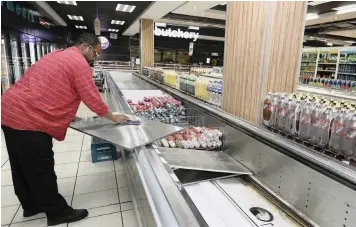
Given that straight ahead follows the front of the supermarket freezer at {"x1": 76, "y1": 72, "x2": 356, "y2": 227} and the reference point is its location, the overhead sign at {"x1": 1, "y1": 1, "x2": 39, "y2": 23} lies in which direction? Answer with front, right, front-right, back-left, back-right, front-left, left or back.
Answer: right

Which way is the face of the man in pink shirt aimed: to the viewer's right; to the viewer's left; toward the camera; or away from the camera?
to the viewer's right

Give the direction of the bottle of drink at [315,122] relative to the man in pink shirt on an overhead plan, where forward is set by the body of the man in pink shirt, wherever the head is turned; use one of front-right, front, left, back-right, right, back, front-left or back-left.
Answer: front-right

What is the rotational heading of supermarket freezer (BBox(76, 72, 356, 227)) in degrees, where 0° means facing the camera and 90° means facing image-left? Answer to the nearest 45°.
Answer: approximately 45°

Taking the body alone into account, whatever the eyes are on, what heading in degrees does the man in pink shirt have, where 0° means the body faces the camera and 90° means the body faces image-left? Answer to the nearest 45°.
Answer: approximately 270°

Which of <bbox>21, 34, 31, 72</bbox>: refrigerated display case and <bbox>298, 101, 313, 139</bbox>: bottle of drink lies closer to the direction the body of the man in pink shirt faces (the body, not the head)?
the bottle of drink

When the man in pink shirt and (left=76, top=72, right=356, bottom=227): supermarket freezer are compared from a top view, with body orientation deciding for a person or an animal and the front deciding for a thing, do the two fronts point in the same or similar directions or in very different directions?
very different directions

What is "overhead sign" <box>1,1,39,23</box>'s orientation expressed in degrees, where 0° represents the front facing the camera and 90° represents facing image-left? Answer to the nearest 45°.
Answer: approximately 315°

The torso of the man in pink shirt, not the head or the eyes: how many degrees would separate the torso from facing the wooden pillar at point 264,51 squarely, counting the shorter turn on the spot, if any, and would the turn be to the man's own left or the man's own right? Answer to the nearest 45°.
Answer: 0° — they already face it

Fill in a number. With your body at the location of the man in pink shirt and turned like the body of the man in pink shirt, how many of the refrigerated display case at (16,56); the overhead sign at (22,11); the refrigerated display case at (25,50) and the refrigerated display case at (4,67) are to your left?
4

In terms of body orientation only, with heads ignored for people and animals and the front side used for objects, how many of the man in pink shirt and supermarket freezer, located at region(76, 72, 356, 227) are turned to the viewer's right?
1

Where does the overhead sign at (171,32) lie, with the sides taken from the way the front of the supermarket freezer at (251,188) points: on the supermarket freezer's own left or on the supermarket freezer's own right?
on the supermarket freezer's own right

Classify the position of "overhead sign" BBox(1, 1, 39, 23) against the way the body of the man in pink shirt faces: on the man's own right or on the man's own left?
on the man's own left

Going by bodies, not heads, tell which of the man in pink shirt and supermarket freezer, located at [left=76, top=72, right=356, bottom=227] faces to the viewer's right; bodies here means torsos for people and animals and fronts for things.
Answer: the man in pink shirt

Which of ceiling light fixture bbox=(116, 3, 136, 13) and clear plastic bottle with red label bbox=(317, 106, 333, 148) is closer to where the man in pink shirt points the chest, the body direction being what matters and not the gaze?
the clear plastic bottle with red label
